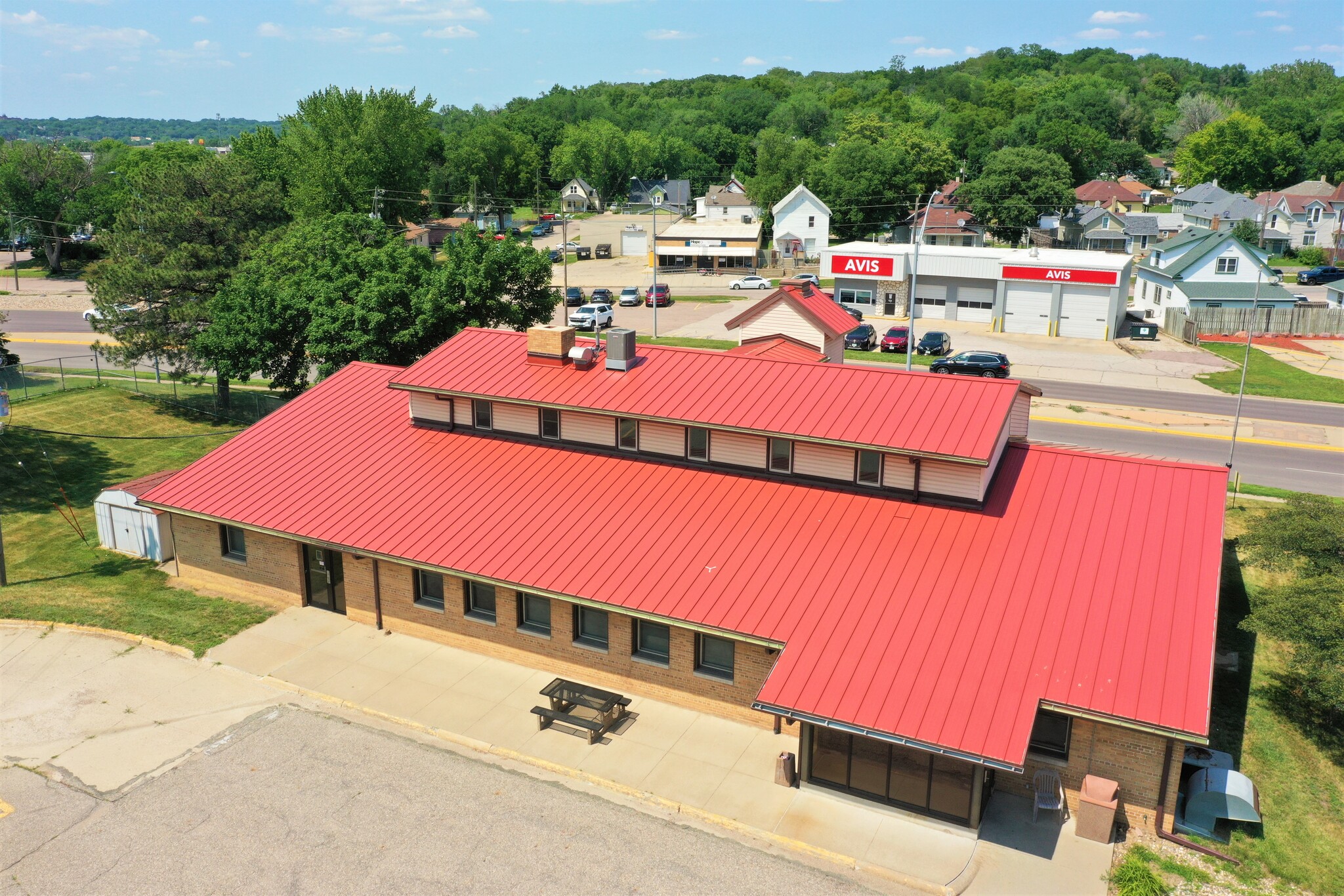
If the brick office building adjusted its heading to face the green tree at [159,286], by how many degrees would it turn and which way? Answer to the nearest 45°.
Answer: approximately 90° to its right

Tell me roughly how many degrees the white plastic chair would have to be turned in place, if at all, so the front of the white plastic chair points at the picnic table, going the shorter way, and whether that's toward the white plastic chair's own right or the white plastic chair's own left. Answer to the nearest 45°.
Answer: approximately 90° to the white plastic chair's own right

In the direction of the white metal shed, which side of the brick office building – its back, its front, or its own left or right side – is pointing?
right

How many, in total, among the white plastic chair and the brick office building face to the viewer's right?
0

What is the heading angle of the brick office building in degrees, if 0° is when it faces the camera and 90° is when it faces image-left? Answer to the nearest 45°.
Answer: approximately 45°

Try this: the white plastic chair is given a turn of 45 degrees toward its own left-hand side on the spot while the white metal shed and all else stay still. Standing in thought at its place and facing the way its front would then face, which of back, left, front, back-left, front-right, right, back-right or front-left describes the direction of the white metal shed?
back-right

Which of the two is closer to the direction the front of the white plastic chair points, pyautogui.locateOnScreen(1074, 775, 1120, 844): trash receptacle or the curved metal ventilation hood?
the trash receptacle
